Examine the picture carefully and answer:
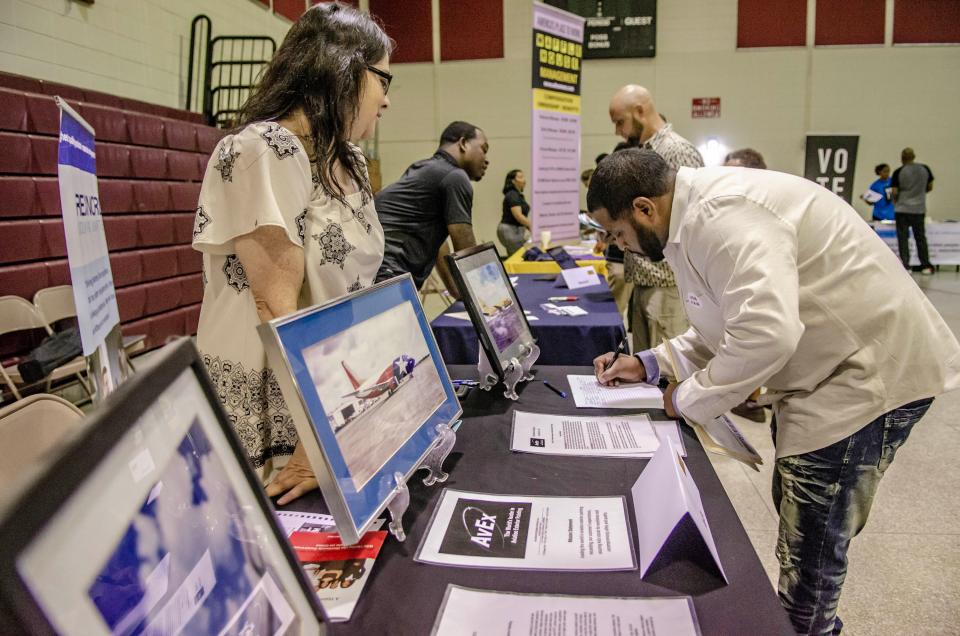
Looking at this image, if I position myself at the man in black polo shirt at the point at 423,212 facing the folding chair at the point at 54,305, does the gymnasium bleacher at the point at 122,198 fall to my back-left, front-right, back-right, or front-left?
front-right

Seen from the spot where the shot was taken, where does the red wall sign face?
facing the viewer

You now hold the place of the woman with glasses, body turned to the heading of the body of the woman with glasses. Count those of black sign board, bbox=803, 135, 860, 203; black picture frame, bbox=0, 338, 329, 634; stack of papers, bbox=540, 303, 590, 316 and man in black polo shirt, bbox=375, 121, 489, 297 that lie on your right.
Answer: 1

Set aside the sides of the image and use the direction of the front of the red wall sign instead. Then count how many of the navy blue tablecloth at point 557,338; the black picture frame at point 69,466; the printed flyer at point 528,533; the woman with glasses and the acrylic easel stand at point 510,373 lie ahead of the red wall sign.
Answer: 5

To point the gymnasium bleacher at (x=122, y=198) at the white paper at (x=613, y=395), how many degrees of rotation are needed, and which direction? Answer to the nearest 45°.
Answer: approximately 45° to its right

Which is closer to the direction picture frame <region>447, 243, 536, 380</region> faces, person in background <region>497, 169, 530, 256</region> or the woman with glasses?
the woman with glasses

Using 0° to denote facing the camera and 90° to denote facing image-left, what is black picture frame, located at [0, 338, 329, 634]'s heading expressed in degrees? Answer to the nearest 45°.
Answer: approximately 315°

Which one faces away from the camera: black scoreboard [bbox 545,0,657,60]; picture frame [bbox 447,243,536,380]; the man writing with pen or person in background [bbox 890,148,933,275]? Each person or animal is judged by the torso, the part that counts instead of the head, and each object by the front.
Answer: the person in background

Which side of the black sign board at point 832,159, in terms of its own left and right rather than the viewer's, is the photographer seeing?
front

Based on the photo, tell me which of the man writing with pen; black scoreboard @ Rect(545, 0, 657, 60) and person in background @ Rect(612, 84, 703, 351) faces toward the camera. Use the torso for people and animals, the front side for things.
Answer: the black scoreboard

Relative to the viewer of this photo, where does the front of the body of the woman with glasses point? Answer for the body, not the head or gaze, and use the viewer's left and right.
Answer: facing to the right of the viewer

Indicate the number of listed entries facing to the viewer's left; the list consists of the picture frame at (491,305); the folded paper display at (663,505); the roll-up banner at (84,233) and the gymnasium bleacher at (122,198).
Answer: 0

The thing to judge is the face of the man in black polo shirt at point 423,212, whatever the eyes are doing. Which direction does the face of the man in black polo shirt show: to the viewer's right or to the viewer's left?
to the viewer's right
